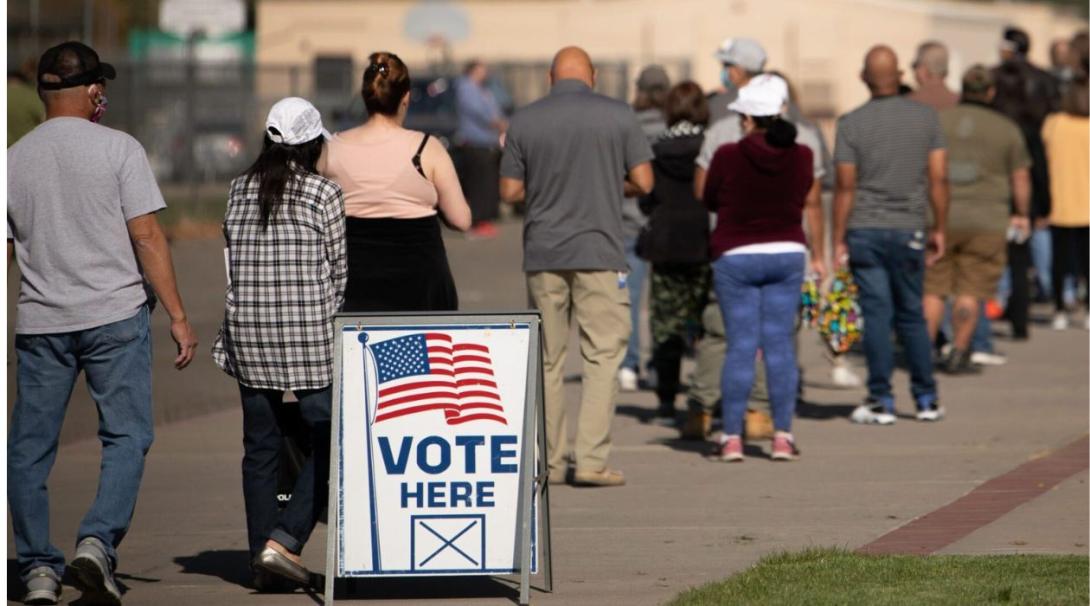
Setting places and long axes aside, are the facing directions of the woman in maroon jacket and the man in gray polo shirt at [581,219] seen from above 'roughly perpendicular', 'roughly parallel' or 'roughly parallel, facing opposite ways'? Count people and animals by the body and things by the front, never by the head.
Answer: roughly parallel

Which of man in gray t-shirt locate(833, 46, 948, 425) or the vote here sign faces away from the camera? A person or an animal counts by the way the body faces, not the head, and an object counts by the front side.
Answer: the man in gray t-shirt

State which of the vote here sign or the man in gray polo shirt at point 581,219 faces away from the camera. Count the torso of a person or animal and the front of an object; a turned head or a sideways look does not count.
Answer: the man in gray polo shirt

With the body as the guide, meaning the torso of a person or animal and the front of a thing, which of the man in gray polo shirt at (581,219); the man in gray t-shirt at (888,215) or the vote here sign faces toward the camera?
the vote here sign

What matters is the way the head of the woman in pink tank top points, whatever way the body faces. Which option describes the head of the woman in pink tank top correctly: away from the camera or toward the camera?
away from the camera

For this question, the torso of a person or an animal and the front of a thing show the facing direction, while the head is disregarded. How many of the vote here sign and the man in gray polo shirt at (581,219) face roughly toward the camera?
1

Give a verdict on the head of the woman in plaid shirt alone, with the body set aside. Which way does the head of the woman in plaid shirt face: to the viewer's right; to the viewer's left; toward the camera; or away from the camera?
away from the camera

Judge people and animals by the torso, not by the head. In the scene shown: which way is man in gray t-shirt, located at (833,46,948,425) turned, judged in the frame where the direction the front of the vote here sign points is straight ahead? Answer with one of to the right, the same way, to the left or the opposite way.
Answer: the opposite way

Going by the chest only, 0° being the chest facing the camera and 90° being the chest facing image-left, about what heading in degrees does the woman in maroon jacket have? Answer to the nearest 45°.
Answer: approximately 180°

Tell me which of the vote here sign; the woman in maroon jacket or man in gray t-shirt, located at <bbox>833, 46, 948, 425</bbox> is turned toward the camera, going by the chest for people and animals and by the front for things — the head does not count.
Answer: the vote here sign

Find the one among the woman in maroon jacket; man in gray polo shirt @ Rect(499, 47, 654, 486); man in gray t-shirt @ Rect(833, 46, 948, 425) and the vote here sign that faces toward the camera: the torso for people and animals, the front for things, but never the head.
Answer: the vote here sign

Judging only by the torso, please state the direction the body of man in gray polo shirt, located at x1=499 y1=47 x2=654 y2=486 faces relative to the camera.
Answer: away from the camera

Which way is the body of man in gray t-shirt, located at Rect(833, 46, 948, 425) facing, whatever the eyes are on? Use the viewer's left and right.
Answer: facing away from the viewer

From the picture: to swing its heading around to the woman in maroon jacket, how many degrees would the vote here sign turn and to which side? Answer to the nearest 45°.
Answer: approximately 135° to its left

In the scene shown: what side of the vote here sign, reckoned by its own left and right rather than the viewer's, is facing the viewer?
front

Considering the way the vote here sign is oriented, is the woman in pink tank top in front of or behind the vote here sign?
behind

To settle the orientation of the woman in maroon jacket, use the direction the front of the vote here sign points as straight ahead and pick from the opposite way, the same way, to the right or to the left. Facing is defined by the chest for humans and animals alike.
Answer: the opposite way

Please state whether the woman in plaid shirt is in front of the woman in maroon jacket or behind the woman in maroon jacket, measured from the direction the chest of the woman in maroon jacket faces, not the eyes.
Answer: behind

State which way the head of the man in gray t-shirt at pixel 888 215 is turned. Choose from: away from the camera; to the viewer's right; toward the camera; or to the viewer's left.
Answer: away from the camera

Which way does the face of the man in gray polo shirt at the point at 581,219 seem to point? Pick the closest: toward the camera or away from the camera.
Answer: away from the camera
